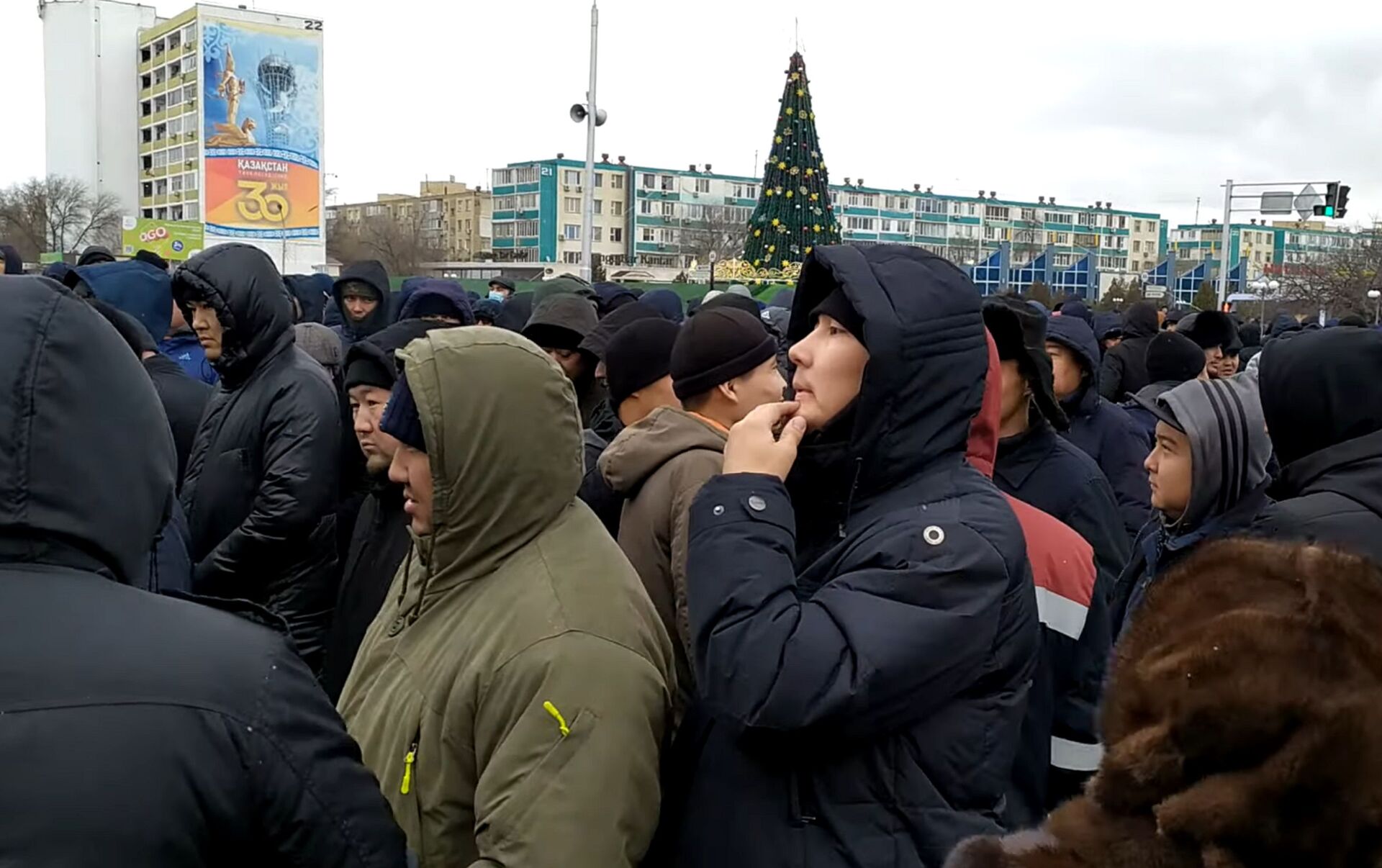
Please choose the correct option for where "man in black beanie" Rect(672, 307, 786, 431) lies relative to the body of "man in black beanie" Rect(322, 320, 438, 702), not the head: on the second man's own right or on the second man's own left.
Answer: on the second man's own left

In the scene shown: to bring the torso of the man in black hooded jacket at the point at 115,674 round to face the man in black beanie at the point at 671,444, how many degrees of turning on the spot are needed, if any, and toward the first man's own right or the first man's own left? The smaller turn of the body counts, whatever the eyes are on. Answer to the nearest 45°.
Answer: approximately 45° to the first man's own right

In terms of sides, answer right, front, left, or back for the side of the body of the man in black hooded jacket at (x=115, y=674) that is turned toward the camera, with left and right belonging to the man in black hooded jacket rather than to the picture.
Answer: back

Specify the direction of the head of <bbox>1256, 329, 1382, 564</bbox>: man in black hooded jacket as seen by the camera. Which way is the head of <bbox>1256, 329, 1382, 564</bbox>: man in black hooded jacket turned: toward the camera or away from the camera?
away from the camera

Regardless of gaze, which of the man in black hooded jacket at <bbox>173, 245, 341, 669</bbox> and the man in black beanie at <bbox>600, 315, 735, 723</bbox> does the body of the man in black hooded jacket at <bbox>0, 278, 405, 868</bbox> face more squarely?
the man in black hooded jacket

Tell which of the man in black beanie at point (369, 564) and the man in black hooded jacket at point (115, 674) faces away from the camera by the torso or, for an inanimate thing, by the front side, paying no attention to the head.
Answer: the man in black hooded jacket

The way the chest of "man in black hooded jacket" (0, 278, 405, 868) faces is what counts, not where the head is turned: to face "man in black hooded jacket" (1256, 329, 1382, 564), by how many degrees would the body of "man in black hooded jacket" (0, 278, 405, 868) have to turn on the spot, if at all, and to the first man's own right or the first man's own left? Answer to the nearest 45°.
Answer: approximately 90° to the first man's own right
